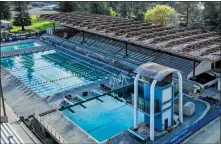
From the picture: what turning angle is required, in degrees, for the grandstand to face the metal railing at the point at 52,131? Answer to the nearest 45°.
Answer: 0° — it already faces it

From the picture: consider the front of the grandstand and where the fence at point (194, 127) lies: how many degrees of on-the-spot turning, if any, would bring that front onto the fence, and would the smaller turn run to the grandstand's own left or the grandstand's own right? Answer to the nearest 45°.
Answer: approximately 45° to the grandstand's own left

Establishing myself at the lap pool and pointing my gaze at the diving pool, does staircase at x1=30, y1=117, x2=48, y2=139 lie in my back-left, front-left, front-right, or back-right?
front-right

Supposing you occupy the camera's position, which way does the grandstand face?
facing the viewer and to the left of the viewer

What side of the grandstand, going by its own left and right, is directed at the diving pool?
front

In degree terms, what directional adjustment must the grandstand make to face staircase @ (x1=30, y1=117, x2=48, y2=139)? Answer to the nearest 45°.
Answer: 0° — it already faces it
